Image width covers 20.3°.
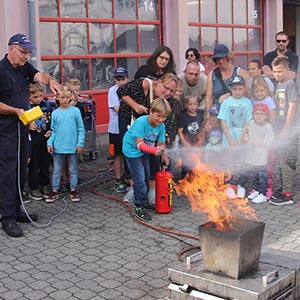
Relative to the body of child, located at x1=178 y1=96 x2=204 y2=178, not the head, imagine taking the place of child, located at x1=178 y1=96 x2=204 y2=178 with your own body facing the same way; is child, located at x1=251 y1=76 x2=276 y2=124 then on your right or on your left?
on your left

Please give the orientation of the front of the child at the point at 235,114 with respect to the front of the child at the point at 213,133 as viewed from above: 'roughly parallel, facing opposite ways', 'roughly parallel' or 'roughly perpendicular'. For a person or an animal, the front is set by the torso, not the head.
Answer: roughly parallel

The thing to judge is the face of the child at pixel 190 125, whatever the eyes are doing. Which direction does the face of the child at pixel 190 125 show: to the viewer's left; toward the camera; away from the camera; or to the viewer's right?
toward the camera

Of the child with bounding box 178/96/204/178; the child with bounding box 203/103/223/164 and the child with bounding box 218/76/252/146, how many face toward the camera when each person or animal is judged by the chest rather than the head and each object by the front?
3

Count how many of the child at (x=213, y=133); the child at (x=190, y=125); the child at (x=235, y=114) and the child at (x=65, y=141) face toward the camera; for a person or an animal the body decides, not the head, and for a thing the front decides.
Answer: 4

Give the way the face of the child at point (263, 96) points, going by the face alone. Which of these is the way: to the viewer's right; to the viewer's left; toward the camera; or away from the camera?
toward the camera

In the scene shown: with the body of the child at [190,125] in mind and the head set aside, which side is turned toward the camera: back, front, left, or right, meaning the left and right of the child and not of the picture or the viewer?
front

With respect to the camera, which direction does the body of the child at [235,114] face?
toward the camera

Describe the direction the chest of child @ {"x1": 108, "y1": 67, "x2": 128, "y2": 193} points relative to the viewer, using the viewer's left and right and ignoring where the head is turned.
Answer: facing the viewer and to the right of the viewer

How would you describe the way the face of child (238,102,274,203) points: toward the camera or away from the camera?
toward the camera

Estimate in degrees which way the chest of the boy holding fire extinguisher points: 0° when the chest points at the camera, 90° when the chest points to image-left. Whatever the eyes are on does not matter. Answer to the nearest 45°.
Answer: approximately 315°

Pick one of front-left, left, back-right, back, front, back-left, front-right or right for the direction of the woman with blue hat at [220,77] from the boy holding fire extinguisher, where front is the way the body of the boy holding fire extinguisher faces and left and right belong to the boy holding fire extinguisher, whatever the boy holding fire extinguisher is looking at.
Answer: left

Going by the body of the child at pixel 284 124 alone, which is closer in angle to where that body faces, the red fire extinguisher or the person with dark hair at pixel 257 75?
the red fire extinguisher

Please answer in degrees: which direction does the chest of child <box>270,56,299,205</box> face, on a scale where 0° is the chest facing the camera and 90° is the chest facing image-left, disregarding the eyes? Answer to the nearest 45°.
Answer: approximately 45°

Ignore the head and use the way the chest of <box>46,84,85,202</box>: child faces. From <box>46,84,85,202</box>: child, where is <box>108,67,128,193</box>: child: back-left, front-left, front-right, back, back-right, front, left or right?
back-left

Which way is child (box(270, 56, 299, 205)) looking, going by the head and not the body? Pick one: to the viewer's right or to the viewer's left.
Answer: to the viewer's left

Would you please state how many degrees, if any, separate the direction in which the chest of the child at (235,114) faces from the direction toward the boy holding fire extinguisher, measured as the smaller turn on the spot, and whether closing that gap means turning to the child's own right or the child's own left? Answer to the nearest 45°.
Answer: approximately 45° to the child's own right
